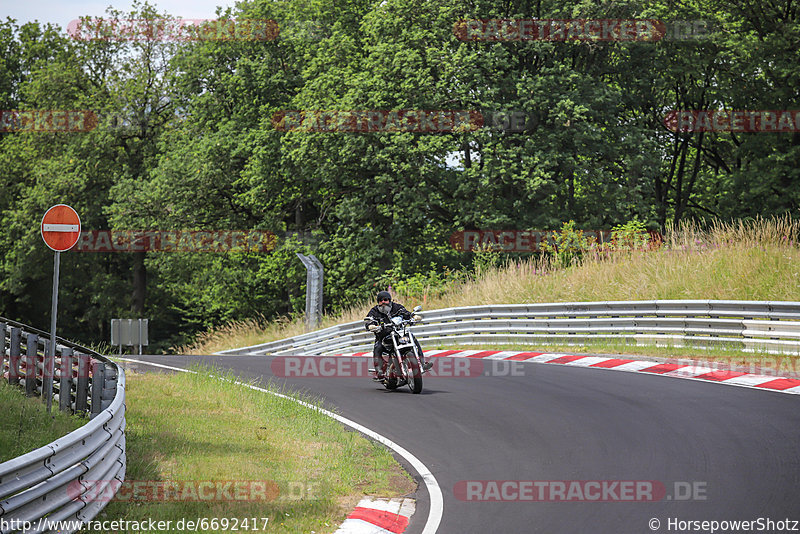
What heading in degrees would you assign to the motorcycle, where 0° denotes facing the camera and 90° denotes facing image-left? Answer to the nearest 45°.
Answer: approximately 315°

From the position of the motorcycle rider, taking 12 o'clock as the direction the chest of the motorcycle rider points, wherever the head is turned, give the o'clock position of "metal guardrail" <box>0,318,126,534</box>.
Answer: The metal guardrail is roughly at 2 o'clock from the motorcycle rider.

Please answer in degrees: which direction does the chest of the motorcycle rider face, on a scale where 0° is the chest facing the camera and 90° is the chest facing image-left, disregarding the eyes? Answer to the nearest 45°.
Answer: approximately 315°

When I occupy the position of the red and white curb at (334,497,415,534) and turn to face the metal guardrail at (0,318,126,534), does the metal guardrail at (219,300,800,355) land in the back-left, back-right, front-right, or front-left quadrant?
front-right
